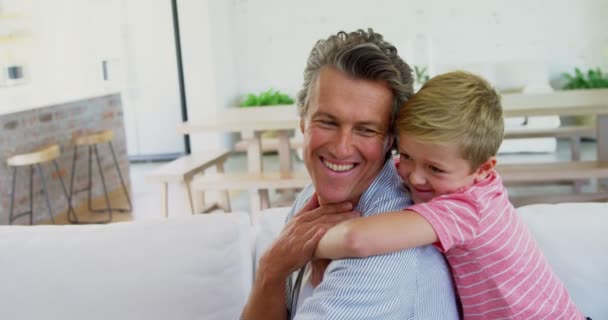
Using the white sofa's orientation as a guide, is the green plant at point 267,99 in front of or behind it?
behind

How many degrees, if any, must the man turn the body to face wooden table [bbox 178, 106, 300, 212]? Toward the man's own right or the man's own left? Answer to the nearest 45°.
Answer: approximately 135° to the man's own right

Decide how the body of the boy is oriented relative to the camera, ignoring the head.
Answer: to the viewer's left

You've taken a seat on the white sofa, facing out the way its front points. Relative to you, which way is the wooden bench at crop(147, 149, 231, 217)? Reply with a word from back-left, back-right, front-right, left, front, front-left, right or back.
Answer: back

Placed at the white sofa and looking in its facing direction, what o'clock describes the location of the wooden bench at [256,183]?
The wooden bench is roughly at 6 o'clock from the white sofa.

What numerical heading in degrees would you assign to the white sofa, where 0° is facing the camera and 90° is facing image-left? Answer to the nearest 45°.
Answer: approximately 0°

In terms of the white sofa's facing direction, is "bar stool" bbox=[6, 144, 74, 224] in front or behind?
behind

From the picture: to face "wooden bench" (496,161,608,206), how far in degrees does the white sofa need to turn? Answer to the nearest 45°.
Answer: approximately 135° to its left

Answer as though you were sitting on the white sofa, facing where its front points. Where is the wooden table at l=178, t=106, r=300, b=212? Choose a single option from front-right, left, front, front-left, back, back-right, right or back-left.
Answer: back
